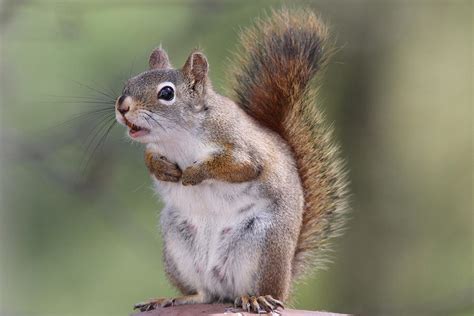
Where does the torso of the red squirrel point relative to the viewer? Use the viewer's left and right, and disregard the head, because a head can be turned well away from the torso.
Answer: facing the viewer and to the left of the viewer
